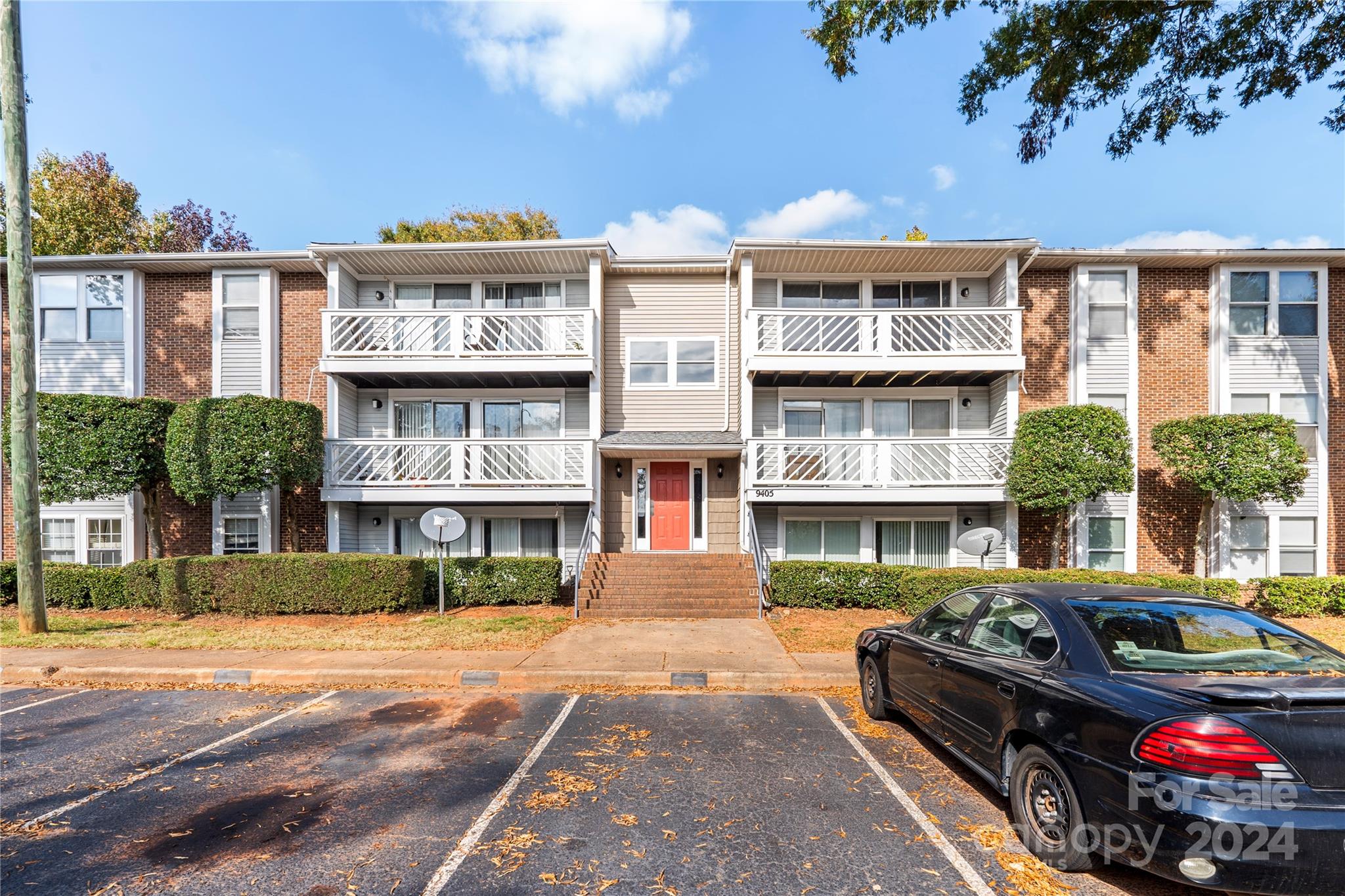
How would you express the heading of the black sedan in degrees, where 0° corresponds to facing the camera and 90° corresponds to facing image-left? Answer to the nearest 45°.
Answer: approximately 135°

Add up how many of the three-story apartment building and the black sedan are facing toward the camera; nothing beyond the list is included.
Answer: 1

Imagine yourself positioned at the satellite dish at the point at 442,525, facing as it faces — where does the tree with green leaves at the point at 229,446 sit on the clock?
The tree with green leaves is roughly at 4 o'clock from the satellite dish.

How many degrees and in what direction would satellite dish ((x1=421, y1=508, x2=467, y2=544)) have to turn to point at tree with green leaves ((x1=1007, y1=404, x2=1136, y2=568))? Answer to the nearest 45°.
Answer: approximately 90° to its left

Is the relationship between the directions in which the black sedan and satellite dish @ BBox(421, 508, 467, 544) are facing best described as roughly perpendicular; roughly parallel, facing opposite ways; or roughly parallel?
roughly parallel, facing opposite ways

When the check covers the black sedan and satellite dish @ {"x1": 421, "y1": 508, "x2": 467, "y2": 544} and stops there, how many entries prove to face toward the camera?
1

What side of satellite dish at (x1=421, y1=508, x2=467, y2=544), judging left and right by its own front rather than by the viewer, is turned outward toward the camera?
front

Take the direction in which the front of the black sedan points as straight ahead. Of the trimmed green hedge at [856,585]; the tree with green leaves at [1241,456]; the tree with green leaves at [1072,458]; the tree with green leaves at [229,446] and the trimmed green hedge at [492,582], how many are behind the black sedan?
0

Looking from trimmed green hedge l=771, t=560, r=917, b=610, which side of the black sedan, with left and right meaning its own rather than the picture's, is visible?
front

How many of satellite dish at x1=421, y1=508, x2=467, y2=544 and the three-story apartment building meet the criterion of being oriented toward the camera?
2

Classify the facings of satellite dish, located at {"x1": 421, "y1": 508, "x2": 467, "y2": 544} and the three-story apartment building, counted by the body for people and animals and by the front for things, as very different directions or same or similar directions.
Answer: same or similar directions

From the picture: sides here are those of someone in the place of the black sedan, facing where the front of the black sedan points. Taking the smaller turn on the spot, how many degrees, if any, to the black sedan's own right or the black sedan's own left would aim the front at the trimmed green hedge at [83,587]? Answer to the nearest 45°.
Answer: approximately 45° to the black sedan's own left

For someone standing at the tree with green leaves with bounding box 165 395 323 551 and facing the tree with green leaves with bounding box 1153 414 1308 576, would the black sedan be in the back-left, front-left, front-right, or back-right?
front-right

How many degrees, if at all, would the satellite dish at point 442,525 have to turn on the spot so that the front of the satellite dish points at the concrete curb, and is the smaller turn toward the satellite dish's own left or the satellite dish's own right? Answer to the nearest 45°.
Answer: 0° — it already faces it

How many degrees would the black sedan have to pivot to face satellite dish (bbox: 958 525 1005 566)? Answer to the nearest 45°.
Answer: approximately 45° to its right

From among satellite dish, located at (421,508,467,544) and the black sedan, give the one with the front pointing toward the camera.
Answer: the satellite dish

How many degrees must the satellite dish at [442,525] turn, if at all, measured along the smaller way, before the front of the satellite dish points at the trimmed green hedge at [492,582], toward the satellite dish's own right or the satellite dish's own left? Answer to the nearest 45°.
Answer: approximately 135° to the satellite dish's own left

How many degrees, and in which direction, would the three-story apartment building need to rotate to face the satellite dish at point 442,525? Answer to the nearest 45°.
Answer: approximately 45° to its right

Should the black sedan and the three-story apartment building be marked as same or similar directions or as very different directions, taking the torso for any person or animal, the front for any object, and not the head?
very different directions
